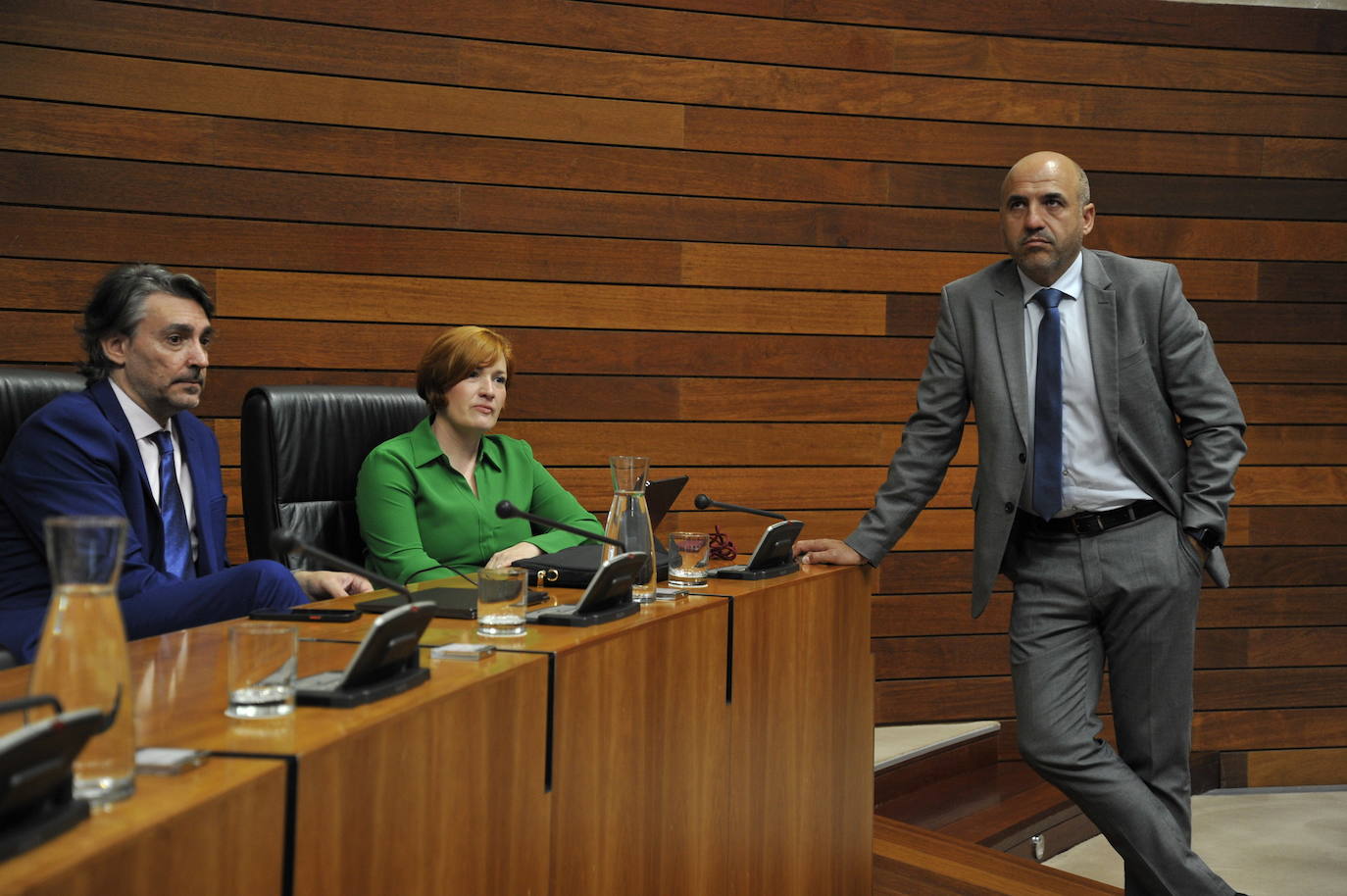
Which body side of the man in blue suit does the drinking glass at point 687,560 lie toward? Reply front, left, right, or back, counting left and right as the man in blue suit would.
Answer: front

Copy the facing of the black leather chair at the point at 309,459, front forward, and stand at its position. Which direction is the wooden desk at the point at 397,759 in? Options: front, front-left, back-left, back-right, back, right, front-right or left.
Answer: front-right

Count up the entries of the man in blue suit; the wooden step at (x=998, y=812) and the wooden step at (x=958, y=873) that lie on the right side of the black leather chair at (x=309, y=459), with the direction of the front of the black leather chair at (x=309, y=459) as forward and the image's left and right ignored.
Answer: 1

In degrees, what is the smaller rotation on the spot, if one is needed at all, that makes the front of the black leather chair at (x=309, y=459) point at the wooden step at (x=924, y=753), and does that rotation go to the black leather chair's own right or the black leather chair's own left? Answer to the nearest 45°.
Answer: approximately 45° to the black leather chair's own left

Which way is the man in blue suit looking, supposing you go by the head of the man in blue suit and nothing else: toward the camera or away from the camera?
toward the camera

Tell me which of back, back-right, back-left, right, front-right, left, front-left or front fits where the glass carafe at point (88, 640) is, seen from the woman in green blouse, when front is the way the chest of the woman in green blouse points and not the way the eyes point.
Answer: front-right

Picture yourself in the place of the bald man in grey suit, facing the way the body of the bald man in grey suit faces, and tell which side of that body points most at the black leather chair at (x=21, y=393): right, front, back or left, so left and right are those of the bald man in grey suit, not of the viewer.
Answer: right

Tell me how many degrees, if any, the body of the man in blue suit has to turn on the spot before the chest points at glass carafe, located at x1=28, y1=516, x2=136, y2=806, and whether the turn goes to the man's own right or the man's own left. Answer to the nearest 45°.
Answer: approximately 45° to the man's own right

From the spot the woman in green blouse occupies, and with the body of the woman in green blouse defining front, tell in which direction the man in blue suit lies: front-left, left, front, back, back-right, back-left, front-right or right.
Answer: right

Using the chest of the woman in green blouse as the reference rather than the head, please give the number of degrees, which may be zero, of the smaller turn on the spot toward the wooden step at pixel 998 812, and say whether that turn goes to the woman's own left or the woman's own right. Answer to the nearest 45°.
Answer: approximately 45° to the woman's own left

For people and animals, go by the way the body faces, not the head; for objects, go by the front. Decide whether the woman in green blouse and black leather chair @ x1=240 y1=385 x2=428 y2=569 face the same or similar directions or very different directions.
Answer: same or similar directions

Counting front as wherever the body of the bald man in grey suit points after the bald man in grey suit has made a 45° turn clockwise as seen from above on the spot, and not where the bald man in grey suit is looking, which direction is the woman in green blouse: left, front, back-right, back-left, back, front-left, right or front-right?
front-right

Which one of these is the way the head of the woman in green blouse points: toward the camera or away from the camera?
toward the camera

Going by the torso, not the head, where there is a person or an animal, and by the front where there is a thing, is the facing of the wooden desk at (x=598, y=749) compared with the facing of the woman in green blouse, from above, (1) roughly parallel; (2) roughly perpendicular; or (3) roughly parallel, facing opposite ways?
roughly parallel

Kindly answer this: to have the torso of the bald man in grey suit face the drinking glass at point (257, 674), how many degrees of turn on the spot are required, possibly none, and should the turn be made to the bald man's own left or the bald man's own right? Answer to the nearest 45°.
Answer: approximately 45° to the bald man's own right
